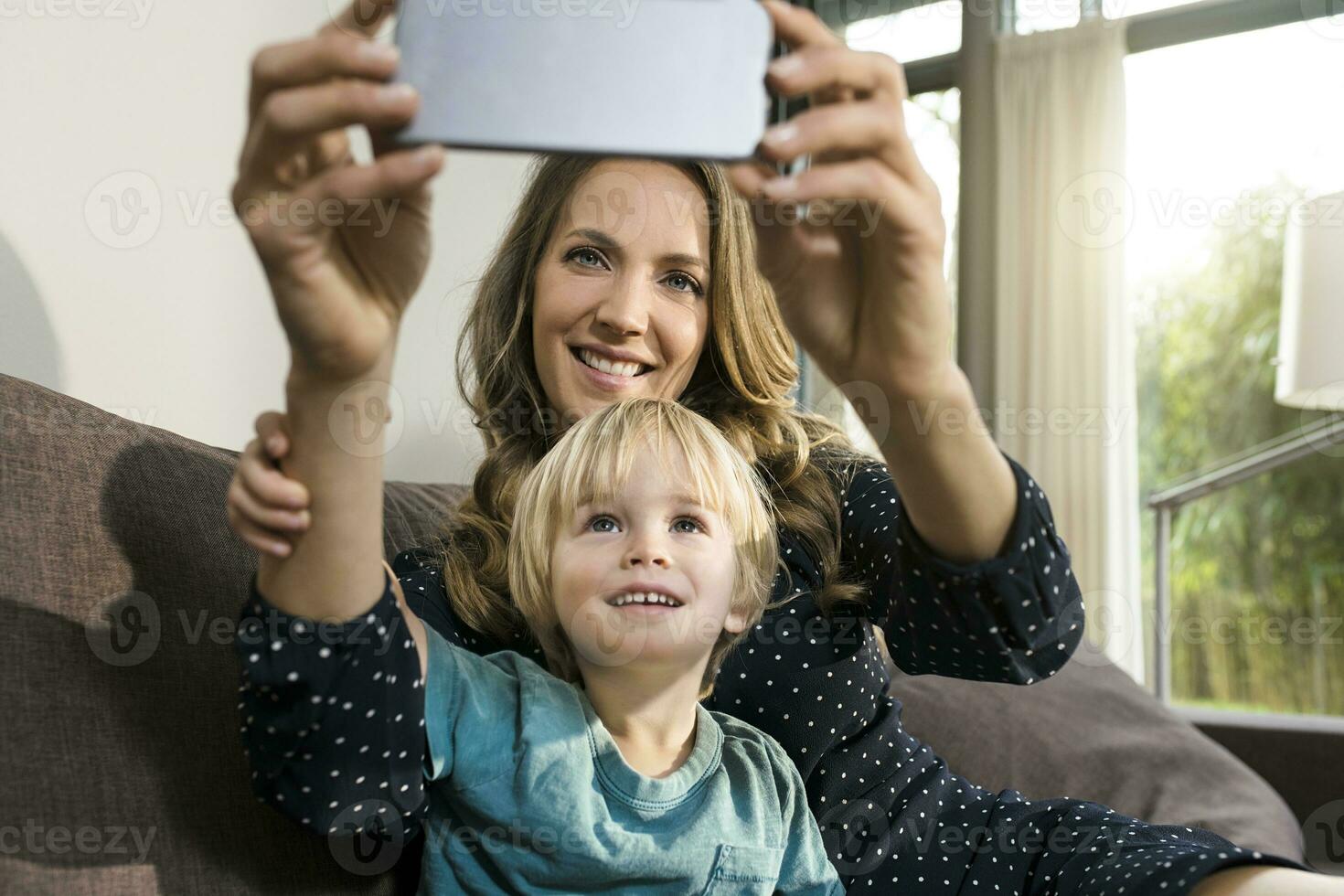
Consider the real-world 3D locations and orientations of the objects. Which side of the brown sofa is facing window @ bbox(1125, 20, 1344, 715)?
left

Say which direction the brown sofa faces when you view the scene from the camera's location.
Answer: facing the viewer and to the right of the viewer

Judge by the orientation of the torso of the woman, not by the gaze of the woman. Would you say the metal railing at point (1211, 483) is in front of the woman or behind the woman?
behind

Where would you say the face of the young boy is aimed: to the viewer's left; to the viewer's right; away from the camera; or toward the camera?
toward the camera

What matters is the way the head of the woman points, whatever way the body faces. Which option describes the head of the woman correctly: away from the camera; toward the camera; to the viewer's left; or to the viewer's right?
toward the camera

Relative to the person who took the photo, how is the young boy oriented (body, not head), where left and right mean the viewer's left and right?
facing the viewer
